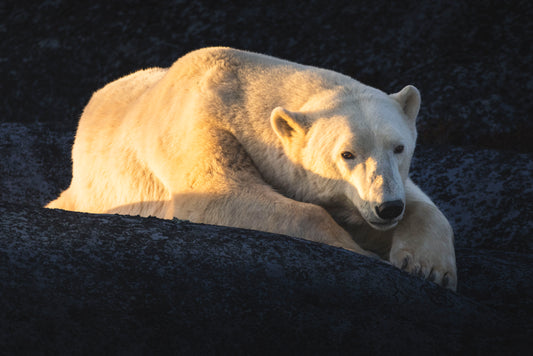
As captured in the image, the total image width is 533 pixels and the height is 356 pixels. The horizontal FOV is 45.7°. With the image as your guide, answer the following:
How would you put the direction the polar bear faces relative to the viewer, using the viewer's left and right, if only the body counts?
facing the viewer and to the right of the viewer
